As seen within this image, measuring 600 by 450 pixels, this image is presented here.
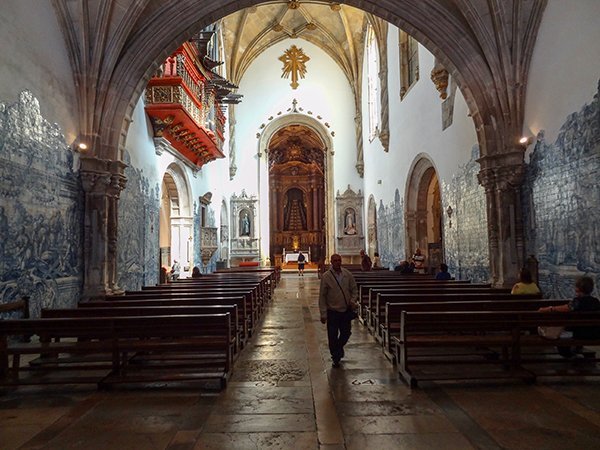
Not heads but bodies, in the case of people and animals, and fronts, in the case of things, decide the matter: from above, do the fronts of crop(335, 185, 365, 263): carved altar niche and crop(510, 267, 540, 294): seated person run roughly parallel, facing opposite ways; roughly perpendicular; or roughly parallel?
roughly parallel, facing opposite ways

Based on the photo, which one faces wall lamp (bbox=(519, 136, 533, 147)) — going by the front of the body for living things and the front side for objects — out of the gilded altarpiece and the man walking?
the gilded altarpiece

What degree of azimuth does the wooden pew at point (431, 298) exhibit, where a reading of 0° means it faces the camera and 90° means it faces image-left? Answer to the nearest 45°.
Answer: approximately 180°

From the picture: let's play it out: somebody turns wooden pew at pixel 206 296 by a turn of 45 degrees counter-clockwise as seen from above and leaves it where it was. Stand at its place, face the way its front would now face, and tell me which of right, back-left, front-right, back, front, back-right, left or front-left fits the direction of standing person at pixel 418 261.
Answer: right

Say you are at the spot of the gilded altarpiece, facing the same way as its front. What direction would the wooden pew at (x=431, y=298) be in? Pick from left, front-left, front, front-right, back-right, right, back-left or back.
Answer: front

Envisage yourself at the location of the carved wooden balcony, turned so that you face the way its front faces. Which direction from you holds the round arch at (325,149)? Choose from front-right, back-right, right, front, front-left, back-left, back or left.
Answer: front-left

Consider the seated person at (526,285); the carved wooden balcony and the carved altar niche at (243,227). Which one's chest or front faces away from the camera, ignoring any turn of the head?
the seated person

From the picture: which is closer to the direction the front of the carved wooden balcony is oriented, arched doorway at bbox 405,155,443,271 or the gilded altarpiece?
the arched doorway

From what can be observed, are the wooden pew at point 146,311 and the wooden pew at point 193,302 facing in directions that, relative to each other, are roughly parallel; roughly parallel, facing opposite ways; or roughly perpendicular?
roughly parallel

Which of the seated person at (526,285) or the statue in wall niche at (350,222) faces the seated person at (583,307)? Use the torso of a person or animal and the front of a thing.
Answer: the statue in wall niche

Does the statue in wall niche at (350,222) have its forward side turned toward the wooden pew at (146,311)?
yes

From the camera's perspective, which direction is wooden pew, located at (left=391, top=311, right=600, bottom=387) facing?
away from the camera

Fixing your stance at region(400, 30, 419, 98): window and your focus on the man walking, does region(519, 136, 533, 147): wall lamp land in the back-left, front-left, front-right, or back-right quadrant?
front-left

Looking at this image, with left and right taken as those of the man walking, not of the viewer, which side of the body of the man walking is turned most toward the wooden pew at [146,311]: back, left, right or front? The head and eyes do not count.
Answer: right

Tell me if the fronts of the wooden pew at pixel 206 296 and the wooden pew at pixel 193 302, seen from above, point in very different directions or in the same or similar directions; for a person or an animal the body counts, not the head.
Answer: same or similar directions

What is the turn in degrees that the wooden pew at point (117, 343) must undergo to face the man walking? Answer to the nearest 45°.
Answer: approximately 90° to its right

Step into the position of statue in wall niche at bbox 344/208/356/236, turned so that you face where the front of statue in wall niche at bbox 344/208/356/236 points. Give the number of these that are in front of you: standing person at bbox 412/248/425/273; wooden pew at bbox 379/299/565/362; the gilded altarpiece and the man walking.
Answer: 3

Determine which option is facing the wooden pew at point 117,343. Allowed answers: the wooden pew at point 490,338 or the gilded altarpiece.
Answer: the gilded altarpiece

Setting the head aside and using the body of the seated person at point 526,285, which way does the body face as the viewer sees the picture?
away from the camera

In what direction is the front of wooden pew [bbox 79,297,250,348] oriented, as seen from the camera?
facing away from the viewer

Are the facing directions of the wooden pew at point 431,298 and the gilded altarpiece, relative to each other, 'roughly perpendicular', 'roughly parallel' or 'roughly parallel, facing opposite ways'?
roughly parallel, facing opposite ways

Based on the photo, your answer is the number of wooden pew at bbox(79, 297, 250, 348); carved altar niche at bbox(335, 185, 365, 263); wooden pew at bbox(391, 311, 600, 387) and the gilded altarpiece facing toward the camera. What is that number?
2

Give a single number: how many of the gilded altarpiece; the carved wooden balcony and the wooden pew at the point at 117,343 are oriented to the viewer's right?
1

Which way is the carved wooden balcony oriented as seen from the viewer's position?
to the viewer's right
